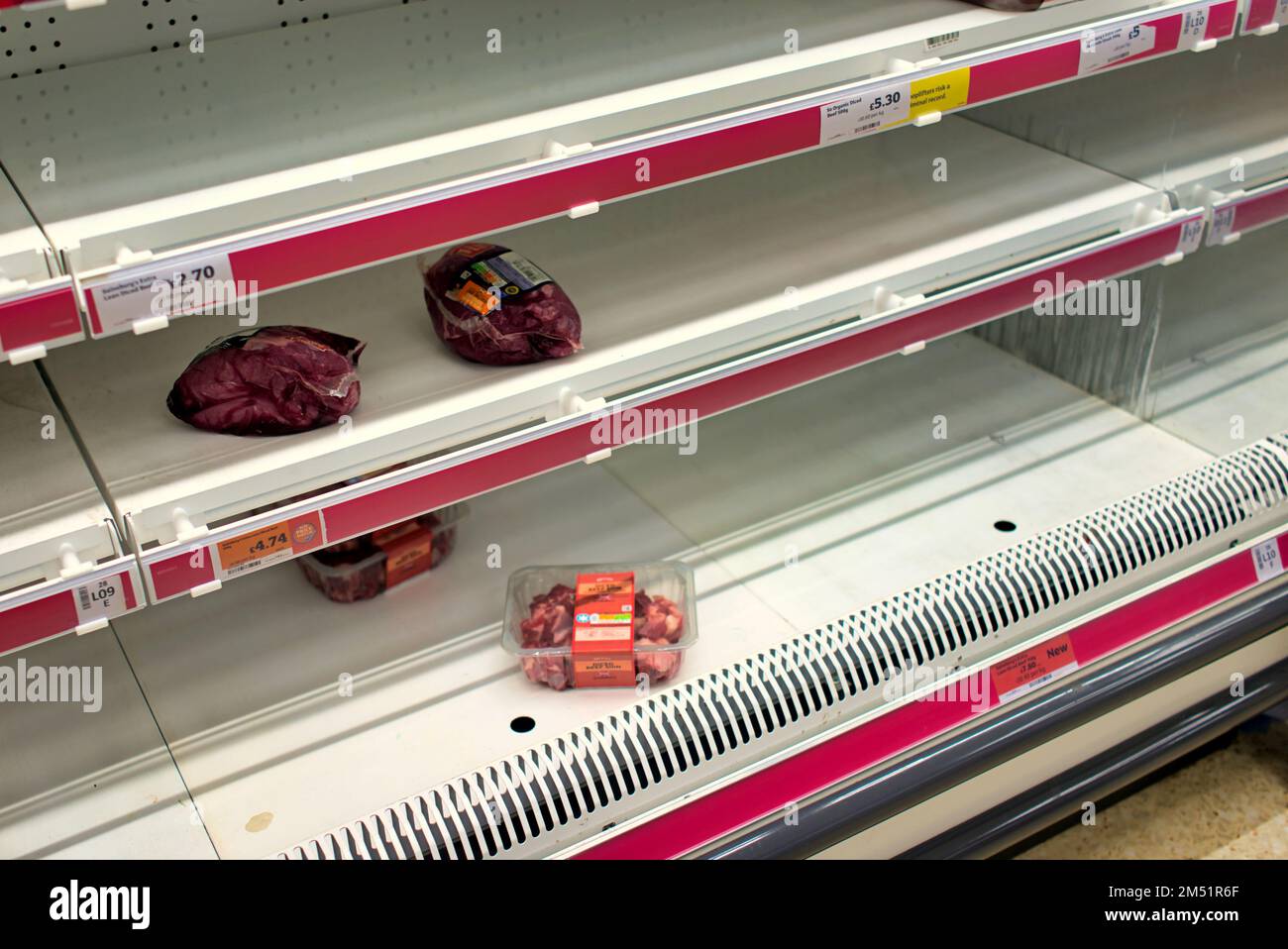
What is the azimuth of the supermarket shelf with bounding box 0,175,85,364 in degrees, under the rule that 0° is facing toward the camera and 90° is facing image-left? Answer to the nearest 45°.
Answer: approximately 315°

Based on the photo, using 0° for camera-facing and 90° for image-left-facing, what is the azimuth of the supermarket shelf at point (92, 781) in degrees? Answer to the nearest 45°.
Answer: approximately 315°

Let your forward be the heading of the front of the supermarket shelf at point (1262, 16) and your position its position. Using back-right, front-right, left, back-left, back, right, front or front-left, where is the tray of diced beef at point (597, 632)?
right

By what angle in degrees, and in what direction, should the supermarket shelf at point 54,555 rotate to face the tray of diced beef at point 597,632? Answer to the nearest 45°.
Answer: approximately 45° to its left

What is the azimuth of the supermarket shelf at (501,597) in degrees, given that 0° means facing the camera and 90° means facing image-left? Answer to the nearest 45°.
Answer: approximately 315°

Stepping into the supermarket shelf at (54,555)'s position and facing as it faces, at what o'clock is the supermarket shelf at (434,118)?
the supermarket shelf at (434,118) is roughly at 10 o'clock from the supermarket shelf at (54,555).

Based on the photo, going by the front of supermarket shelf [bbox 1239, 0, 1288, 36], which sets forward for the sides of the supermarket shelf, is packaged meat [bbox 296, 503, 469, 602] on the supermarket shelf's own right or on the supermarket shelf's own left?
on the supermarket shelf's own right

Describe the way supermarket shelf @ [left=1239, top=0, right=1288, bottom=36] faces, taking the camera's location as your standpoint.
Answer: facing the viewer and to the right of the viewer

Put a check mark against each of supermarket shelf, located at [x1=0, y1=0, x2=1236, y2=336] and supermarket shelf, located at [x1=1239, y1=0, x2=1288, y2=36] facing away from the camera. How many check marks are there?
0
